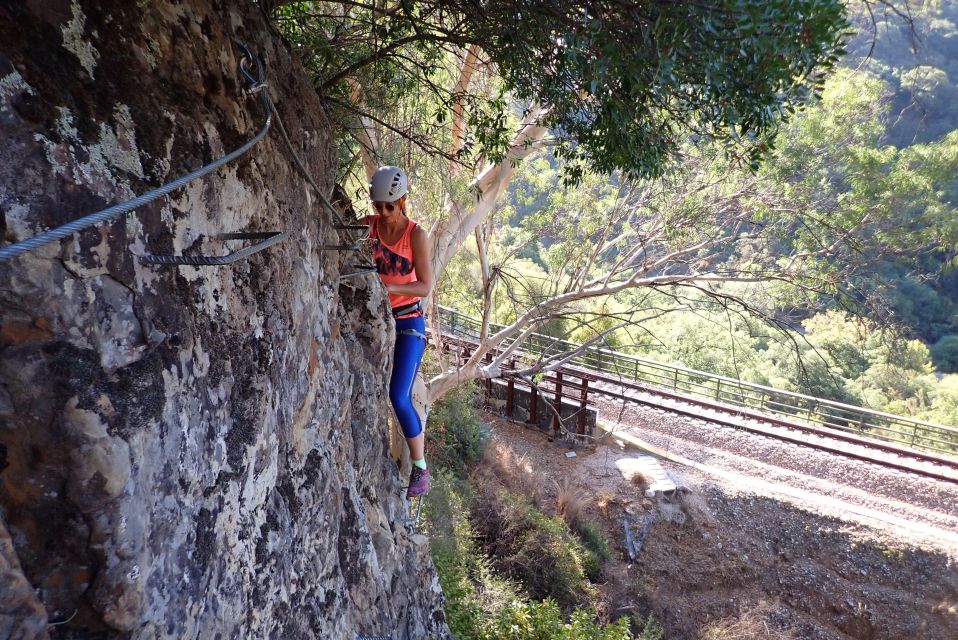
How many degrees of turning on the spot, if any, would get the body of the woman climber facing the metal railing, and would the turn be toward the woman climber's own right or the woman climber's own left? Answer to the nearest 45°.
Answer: approximately 180°

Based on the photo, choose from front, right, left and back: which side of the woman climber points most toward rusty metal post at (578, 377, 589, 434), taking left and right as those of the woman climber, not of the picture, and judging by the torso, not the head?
back

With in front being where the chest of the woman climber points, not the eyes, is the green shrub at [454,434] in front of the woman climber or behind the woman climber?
behind

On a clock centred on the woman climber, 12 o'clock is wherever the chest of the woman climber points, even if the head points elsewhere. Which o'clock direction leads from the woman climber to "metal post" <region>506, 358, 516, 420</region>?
The metal post is roughly at 5 o'clock from the woman climber.

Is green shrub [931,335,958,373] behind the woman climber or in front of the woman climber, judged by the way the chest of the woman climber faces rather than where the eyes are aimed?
behind

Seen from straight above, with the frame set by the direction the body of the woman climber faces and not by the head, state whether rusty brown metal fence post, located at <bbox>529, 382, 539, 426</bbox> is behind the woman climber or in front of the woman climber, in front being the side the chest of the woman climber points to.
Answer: behind

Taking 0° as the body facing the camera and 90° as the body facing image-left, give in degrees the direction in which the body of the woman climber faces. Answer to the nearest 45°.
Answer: approximately 45°
